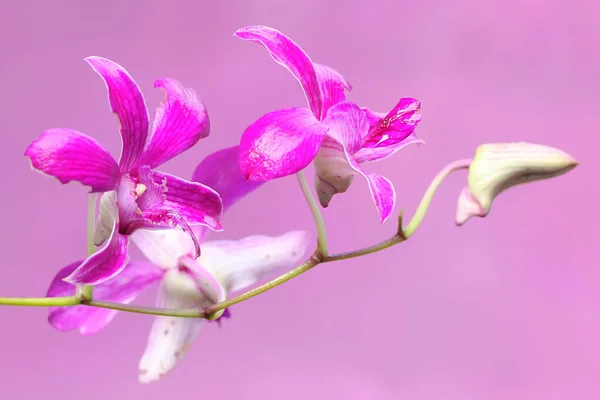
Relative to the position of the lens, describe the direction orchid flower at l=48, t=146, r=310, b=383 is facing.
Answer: facing away from the viewer and to the left of the viewer

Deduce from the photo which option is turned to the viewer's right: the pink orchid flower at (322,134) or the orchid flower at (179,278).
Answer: the pink orchid flower

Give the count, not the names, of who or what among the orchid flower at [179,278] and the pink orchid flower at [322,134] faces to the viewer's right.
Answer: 1

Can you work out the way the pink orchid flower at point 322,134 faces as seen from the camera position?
facing to the right of the viewer

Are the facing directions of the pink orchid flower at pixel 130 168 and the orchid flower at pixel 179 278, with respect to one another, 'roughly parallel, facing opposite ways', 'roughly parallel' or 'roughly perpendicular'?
roughly parallel, facing opposite ways
